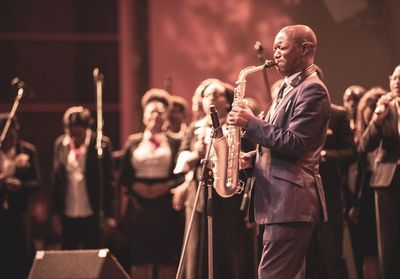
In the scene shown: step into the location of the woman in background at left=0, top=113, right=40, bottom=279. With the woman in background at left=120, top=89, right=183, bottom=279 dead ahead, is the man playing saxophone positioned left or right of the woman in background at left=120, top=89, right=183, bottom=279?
right

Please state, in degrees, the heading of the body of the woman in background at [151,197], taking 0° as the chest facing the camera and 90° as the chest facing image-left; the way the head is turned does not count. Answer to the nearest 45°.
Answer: approximately 0°

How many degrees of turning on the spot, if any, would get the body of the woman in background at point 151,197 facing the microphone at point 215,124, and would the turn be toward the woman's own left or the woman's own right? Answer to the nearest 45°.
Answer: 0° — they already face it

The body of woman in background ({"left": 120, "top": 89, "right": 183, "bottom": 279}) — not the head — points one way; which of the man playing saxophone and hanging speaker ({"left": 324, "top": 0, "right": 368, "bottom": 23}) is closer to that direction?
the man playing saxophone

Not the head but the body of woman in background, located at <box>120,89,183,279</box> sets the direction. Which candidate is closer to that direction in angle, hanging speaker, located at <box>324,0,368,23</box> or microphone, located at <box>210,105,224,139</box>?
the microphone

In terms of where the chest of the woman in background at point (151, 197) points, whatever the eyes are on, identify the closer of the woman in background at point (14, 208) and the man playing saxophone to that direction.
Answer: the man playing saxophone

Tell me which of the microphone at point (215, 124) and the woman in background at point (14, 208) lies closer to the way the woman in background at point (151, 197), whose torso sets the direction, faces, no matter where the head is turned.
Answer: the microphone

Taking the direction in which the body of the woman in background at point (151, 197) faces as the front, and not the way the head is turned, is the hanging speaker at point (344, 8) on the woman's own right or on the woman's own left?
on the woman's own left

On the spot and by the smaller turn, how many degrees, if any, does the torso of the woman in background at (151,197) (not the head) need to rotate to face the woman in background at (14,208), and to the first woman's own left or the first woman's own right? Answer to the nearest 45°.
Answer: approximately 90° to the first woman's own right
